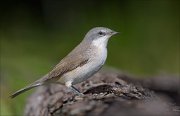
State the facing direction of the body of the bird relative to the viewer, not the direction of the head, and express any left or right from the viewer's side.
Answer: facing to the right of the viewer
